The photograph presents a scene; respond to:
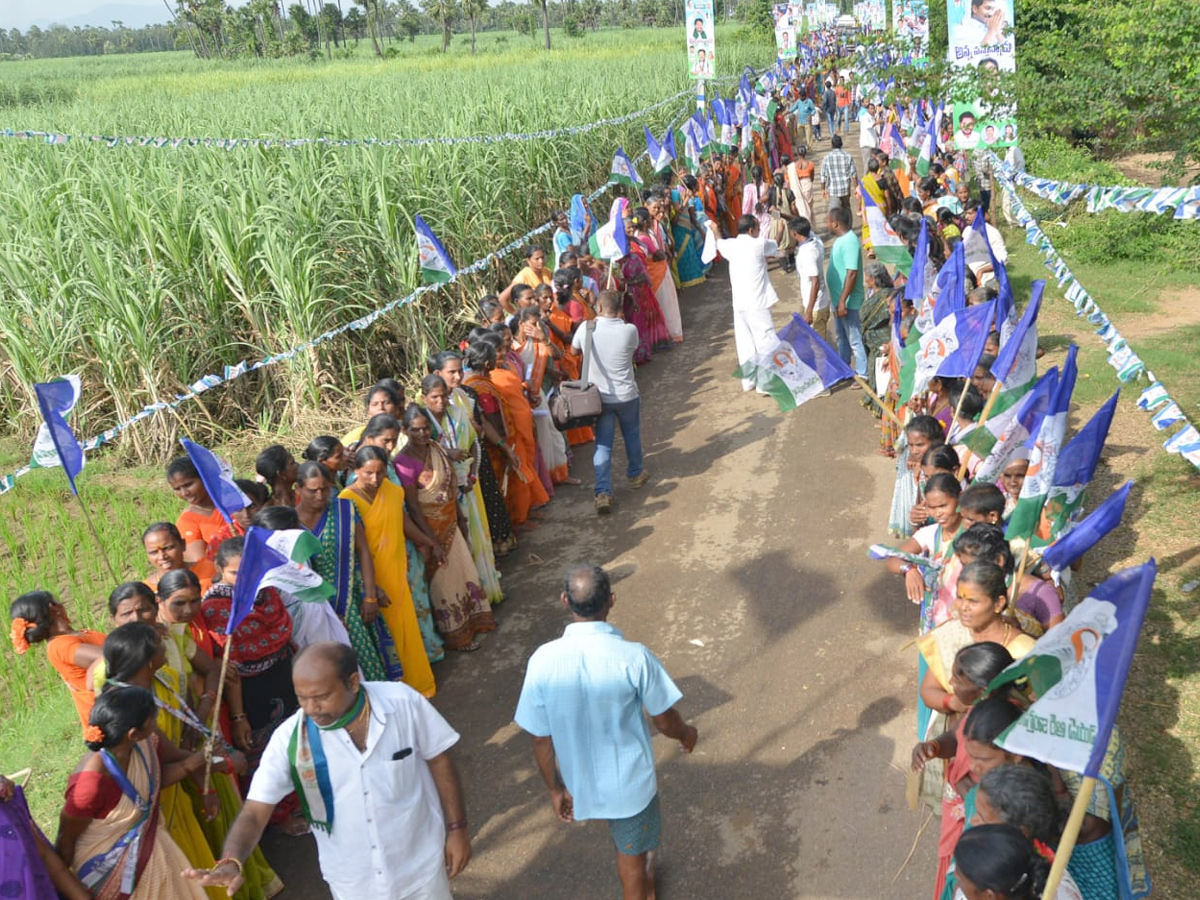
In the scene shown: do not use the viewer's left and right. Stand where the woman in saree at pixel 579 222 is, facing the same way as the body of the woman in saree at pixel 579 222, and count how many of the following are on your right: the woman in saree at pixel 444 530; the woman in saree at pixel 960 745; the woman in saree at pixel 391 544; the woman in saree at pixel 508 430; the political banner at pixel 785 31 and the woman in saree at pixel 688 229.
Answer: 4

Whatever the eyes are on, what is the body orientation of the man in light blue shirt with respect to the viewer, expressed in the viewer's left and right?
facing away from the viewer

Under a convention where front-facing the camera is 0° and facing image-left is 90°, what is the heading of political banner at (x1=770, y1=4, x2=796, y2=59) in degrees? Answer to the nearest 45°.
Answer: approximately 0°

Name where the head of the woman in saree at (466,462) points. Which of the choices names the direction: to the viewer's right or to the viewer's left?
to the viewer's right

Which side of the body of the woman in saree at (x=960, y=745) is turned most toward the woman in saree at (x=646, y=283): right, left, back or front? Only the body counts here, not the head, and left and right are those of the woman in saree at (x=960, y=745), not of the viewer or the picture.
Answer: right

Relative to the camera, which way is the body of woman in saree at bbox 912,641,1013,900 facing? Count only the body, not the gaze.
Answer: to the viewer's left

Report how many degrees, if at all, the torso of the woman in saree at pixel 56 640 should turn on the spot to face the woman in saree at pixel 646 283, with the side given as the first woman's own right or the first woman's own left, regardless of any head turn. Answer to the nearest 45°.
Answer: approximately 45° to the first woman's own left

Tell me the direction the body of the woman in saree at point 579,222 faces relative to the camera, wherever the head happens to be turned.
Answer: to the viewer's right

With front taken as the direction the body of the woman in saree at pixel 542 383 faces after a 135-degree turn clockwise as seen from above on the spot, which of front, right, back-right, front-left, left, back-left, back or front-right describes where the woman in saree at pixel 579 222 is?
right

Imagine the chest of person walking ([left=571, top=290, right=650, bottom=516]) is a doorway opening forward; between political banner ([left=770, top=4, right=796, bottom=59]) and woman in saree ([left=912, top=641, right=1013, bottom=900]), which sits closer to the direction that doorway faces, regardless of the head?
the political banner
